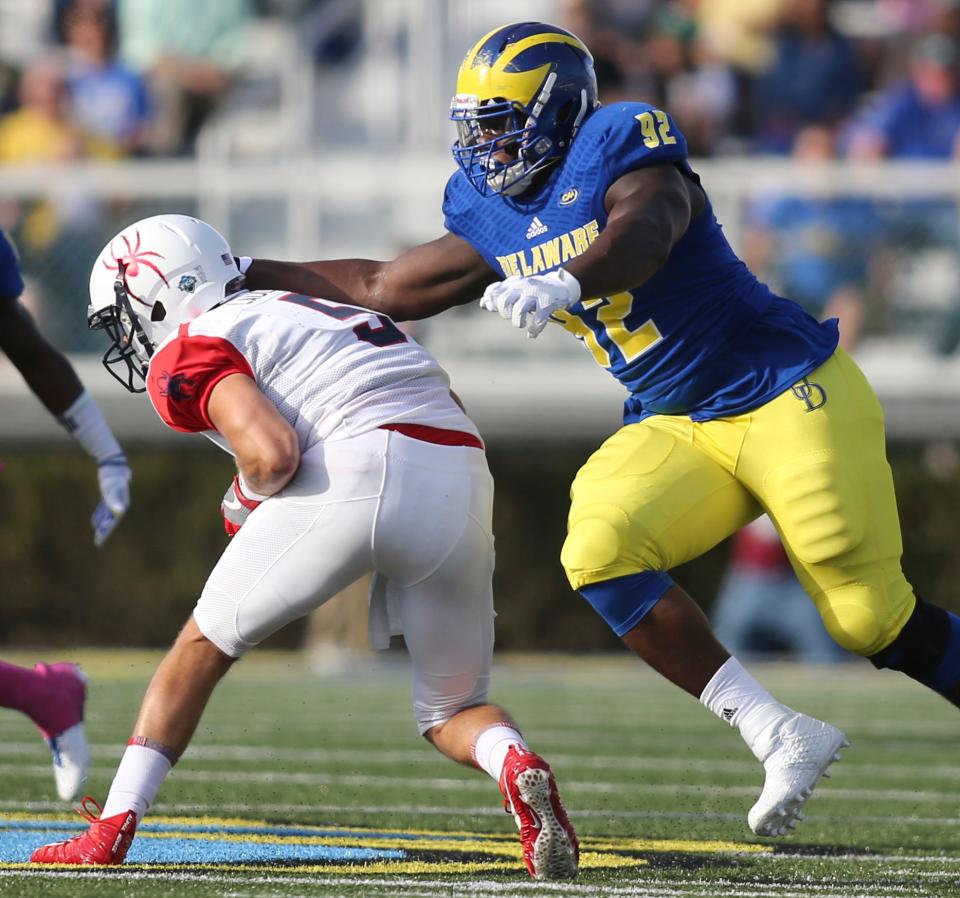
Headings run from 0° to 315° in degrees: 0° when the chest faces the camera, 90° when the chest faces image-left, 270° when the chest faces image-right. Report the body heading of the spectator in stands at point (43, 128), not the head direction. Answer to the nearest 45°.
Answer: approximately 0°

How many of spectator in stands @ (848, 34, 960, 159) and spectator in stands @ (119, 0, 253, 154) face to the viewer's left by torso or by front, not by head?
0

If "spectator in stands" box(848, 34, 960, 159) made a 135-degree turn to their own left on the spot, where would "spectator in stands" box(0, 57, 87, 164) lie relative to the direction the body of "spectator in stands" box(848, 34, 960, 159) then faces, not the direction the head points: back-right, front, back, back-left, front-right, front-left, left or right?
back-left

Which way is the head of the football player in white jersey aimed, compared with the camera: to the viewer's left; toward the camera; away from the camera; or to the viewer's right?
to the viewer's left

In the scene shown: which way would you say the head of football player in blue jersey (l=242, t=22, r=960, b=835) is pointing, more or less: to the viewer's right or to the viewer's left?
to the viewer's left

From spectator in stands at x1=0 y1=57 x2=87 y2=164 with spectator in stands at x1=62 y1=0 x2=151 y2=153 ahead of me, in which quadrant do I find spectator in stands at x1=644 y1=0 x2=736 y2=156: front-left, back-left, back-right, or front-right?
front-right

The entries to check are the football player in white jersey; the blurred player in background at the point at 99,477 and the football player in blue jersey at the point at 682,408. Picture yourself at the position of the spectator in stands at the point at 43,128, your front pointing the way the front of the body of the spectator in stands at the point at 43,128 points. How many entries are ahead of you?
3

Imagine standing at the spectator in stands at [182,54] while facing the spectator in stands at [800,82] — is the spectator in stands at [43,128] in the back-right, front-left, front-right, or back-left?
back-right

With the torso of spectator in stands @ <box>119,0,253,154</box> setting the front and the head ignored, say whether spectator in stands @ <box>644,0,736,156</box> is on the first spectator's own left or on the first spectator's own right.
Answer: on the first spectator's own left

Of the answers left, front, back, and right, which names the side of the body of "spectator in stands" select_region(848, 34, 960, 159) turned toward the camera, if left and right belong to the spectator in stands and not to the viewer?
front

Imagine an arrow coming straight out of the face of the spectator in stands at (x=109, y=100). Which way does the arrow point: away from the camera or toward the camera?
toward the camera

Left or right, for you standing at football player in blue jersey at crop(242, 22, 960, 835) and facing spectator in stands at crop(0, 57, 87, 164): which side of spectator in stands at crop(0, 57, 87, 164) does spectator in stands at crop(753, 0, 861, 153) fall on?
right
